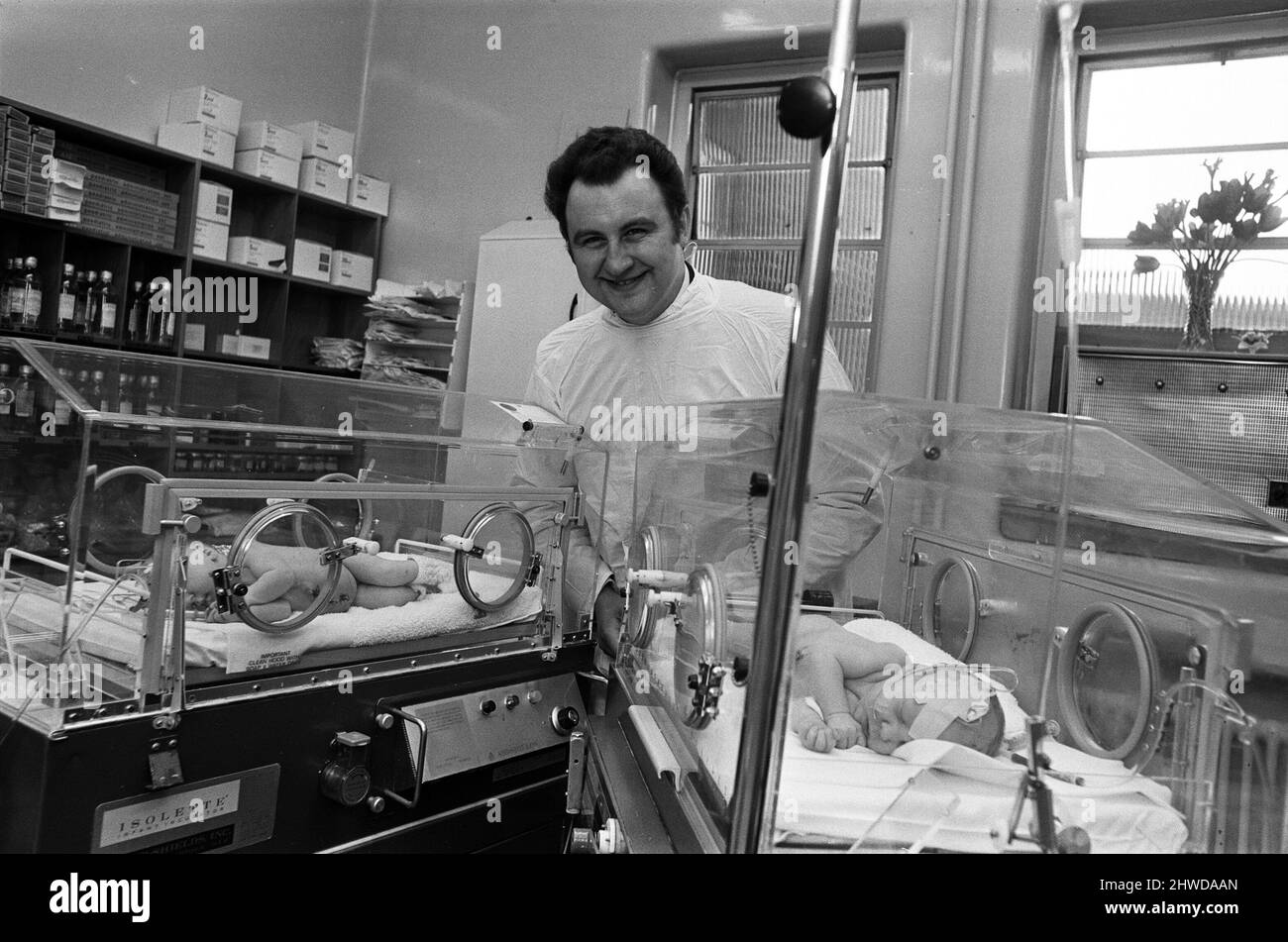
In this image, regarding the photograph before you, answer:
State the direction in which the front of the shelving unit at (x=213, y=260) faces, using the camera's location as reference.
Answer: facing the viewer and to the right of the viewer

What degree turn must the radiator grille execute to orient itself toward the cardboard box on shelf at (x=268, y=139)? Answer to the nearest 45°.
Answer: approximately 90° to its right

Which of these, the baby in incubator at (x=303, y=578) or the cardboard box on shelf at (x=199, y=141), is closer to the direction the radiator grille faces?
the baby in incubator

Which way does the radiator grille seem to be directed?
toward the camera

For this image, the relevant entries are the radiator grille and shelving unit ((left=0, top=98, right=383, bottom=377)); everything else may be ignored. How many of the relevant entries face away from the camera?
0

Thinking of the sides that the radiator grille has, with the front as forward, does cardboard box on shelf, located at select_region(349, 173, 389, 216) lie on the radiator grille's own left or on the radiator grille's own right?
on the radiator grille's own right

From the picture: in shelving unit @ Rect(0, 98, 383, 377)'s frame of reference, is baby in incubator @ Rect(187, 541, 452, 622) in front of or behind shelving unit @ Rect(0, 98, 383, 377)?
in front

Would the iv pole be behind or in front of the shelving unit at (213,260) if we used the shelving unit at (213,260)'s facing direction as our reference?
in front
